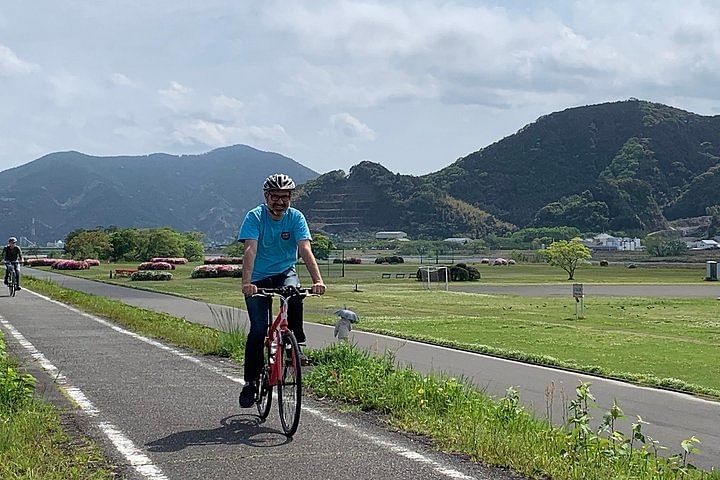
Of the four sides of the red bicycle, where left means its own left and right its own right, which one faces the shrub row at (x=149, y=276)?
back

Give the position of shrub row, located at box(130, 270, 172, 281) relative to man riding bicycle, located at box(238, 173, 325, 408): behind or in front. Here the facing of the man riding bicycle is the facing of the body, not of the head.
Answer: behind

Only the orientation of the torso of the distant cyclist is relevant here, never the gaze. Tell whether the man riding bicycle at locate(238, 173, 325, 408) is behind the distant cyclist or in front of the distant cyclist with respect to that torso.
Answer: in front

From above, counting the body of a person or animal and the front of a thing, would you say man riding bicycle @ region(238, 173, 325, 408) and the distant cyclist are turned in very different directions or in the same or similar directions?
same or similar directions

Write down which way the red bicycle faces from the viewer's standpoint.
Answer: facing the viewer

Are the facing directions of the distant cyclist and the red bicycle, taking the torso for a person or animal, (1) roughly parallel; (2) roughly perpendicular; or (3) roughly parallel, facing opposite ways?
roughly parallel

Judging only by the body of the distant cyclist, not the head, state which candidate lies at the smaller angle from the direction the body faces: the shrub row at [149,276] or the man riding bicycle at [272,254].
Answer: the man riding bicycle

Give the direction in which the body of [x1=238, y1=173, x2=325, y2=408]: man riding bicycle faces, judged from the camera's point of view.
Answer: toward the camera

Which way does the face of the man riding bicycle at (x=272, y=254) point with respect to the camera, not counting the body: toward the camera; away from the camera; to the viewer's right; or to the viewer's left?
toward the camera

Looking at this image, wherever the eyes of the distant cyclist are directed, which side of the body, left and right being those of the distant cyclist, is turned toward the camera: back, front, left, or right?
front
